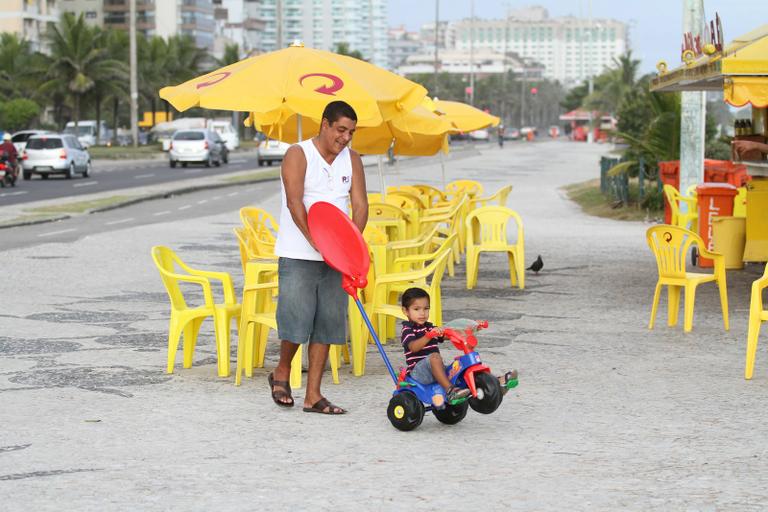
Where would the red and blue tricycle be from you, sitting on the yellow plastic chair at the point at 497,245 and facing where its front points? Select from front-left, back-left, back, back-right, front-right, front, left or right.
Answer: front

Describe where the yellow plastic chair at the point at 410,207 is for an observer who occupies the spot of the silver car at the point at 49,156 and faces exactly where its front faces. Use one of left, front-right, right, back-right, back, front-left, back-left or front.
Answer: back-right

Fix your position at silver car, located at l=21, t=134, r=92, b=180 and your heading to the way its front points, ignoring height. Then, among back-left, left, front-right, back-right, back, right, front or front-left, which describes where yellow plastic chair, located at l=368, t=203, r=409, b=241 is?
back-right

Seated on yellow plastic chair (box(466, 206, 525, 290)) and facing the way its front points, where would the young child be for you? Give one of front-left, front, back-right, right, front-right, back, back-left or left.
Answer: front

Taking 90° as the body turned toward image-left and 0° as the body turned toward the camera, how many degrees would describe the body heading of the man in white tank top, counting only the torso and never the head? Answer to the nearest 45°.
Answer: approximately 315°

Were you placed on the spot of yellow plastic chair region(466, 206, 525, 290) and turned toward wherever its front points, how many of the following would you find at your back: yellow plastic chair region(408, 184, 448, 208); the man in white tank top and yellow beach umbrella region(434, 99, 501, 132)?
2

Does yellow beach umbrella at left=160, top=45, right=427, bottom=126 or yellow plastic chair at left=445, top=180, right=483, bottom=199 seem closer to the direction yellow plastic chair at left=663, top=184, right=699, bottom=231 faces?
the yellow beach umbrella

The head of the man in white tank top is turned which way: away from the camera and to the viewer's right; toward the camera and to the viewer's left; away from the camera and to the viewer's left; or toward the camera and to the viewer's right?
toward the camera and to the viewer's right

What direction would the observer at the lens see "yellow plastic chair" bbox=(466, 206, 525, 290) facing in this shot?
facing the viewer

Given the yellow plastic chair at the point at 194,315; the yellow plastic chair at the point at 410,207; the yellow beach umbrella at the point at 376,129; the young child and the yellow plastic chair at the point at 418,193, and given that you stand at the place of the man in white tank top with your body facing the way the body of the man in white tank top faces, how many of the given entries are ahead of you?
1

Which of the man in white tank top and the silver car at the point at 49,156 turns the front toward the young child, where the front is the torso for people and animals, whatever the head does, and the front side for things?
the man in white tank top

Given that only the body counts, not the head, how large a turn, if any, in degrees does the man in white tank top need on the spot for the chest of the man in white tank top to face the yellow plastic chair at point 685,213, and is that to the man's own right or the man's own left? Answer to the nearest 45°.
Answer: approximately 90° to the man's own left
